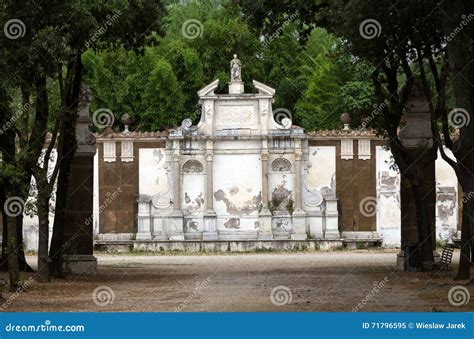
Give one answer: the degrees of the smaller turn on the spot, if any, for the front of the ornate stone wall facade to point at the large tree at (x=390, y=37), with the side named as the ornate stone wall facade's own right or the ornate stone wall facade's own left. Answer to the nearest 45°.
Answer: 0° — it already faces it

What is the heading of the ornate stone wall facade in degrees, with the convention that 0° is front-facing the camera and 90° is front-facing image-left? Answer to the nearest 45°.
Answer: approximately 0°

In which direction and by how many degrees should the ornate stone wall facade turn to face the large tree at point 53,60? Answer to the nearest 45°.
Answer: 0° — it already faces it
